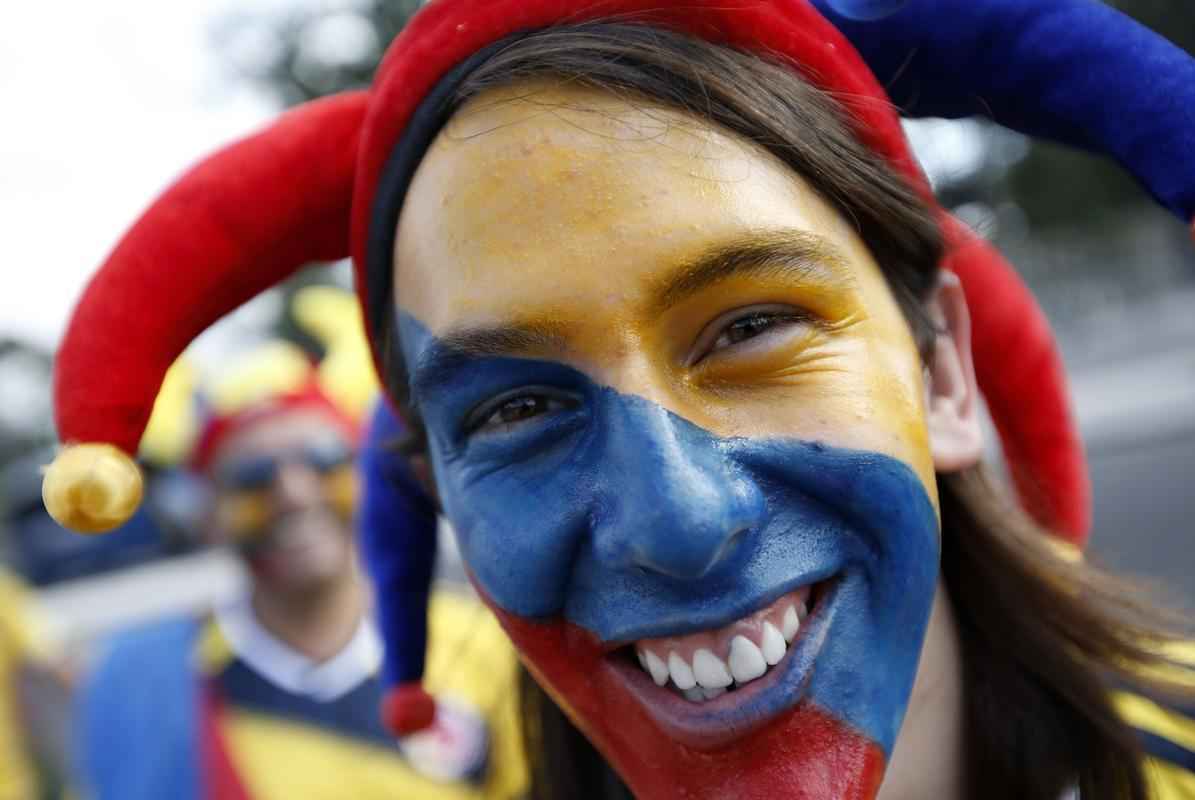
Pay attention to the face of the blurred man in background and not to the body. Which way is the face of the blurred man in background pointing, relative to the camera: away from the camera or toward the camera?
toward the camera

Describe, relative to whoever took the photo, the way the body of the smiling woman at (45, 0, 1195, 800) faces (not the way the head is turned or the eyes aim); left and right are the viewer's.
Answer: facing the viewer

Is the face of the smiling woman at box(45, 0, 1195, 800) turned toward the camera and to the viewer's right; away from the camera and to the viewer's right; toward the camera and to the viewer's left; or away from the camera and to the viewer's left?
toward the camera and to the viewer's left
